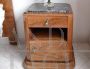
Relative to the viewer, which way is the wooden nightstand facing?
toward the camera
